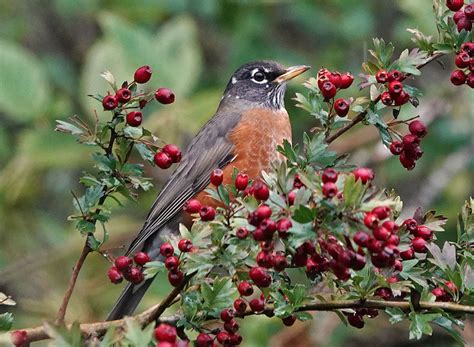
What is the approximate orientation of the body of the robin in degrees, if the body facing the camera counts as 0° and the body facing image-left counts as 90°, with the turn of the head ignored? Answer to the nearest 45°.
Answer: approximately 270°

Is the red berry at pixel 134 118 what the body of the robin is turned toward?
no

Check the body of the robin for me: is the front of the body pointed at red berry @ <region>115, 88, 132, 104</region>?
no

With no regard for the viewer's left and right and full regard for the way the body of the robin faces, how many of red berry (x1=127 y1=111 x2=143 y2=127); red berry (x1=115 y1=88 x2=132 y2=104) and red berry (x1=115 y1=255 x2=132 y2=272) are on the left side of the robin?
0

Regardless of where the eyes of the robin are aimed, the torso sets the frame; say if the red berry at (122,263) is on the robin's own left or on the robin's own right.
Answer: on the robin's own right
